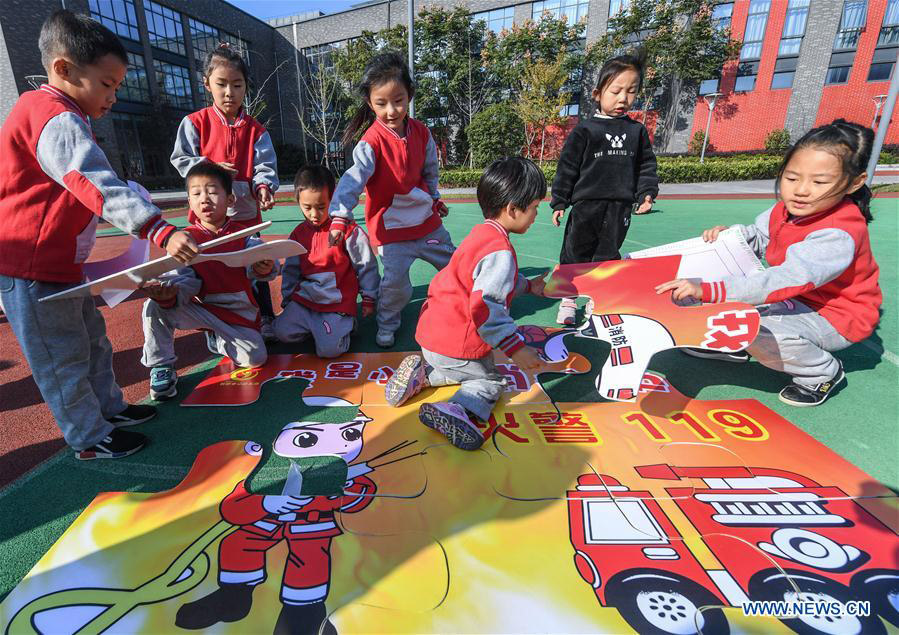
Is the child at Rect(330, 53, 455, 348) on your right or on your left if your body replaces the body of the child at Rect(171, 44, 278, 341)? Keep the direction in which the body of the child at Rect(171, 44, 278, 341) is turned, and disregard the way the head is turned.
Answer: on your left

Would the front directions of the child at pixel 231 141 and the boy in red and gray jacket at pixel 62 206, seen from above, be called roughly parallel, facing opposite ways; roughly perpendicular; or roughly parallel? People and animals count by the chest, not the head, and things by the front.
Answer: roughly perpendicular

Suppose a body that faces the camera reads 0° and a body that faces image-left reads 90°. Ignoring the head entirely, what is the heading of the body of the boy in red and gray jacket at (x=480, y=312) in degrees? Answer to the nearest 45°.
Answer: approximately 225°

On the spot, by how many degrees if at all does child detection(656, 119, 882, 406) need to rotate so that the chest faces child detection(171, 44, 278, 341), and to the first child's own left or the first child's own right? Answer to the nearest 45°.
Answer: approximately 45° to the first child's own right

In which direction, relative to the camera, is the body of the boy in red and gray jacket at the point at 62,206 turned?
to the viewer's right

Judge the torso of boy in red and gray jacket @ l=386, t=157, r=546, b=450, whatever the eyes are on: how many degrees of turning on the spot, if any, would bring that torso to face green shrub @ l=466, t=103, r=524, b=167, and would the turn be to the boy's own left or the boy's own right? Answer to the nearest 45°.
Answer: approximately 45° to the boy's own left

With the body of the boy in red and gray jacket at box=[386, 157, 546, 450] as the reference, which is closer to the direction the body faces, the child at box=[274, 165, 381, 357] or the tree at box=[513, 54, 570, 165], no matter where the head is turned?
the tree

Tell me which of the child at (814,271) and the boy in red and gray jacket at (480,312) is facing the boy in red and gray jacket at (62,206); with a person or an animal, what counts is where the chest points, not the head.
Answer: the child

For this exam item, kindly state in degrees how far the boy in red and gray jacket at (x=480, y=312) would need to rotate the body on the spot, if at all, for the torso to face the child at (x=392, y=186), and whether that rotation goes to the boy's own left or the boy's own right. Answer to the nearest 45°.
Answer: approximately 90° to the boy's own left

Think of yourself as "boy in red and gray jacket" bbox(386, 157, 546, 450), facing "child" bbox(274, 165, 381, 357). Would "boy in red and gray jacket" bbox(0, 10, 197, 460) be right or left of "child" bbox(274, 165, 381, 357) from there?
left

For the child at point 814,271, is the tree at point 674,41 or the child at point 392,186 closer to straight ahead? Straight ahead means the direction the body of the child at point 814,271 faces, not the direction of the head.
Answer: the child
